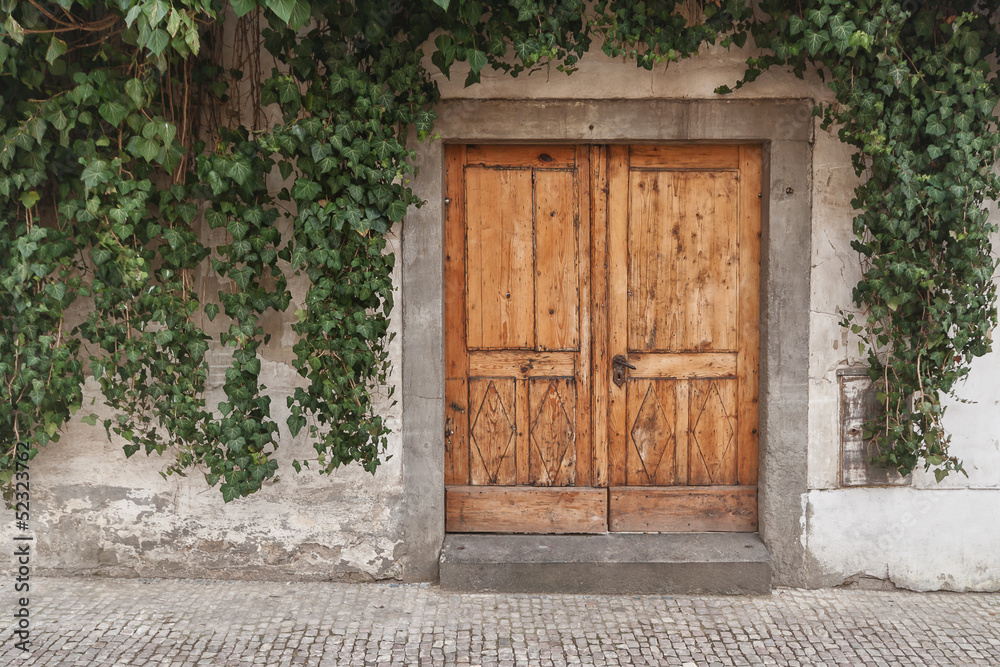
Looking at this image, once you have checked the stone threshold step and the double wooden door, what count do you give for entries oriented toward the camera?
2

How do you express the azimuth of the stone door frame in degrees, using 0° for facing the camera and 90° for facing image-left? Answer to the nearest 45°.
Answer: approximately 0°

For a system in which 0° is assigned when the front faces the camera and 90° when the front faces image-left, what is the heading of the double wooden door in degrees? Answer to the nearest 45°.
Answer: approximately 0°
